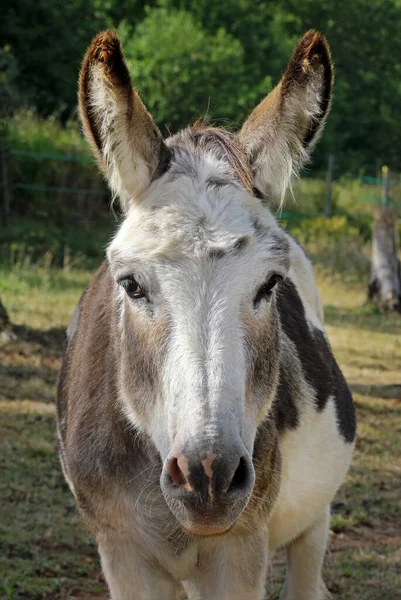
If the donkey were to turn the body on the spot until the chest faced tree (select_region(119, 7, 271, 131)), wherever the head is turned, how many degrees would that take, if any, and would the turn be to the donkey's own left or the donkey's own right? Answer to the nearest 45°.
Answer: approximately 180°

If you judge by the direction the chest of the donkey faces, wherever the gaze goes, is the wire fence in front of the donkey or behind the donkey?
behind

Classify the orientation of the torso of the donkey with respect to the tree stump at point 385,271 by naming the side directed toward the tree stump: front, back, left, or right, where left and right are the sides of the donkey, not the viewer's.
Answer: back

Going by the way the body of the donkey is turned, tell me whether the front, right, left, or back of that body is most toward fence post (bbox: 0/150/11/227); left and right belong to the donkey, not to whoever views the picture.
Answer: back

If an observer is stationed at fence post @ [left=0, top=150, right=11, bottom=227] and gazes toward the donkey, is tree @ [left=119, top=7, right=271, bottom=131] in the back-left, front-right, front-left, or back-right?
back-left

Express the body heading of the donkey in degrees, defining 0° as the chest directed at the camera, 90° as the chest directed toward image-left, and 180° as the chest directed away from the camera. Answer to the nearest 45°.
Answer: approximately 0°
